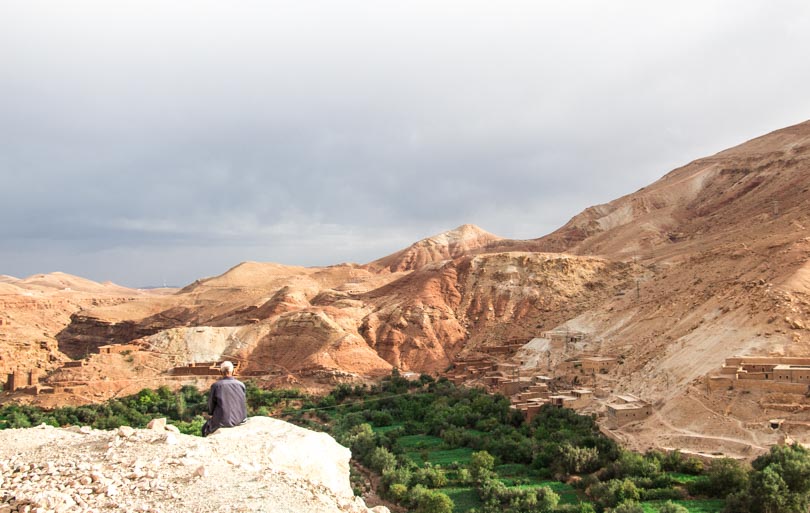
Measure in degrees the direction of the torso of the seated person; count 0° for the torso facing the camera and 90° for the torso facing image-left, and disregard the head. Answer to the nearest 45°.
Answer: approximately 180°

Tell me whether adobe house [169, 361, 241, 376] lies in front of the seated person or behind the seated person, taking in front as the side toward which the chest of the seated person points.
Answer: in front

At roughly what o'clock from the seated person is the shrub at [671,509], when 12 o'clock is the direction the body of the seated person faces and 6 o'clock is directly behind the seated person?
The shrub is roughly at 2 o'clock from the seated person.

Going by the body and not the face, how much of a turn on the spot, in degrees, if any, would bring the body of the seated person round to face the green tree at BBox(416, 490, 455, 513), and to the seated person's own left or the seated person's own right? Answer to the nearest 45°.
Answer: approximately 45° to the seated person's own right

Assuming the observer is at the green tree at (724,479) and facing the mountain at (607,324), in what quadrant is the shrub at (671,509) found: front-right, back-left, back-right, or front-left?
back-left

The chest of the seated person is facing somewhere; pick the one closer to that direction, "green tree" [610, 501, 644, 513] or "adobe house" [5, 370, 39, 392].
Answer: the adobe house

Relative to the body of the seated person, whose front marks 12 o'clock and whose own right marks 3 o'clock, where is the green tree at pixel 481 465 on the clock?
The green tree is roughly at 1 o'clock from the seated person.

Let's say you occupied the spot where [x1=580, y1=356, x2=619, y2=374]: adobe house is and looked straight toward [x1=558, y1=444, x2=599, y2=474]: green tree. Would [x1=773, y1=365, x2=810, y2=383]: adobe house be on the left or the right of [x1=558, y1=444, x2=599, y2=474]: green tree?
left

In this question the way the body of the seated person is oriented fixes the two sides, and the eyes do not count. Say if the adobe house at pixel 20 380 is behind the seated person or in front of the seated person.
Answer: in front

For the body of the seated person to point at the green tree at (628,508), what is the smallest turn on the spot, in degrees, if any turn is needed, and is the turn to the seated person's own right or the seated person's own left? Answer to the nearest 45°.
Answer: approximately 45° to the seated person's own right

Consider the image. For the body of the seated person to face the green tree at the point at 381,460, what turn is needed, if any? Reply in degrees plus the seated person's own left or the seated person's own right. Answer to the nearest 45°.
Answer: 0° — they already face it
